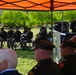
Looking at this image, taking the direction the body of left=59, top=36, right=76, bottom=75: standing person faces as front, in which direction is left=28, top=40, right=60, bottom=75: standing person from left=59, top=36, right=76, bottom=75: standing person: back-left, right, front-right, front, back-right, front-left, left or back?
front-left

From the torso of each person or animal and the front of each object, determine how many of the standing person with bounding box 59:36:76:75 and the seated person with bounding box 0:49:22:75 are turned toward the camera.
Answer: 0

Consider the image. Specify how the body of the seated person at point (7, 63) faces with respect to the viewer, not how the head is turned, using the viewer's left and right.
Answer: facing away from the viewer and to the left of the viewer

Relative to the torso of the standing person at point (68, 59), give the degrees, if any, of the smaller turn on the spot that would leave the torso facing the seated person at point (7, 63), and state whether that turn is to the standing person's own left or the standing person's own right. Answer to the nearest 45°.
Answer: approximately 45° to the standing person's own left
